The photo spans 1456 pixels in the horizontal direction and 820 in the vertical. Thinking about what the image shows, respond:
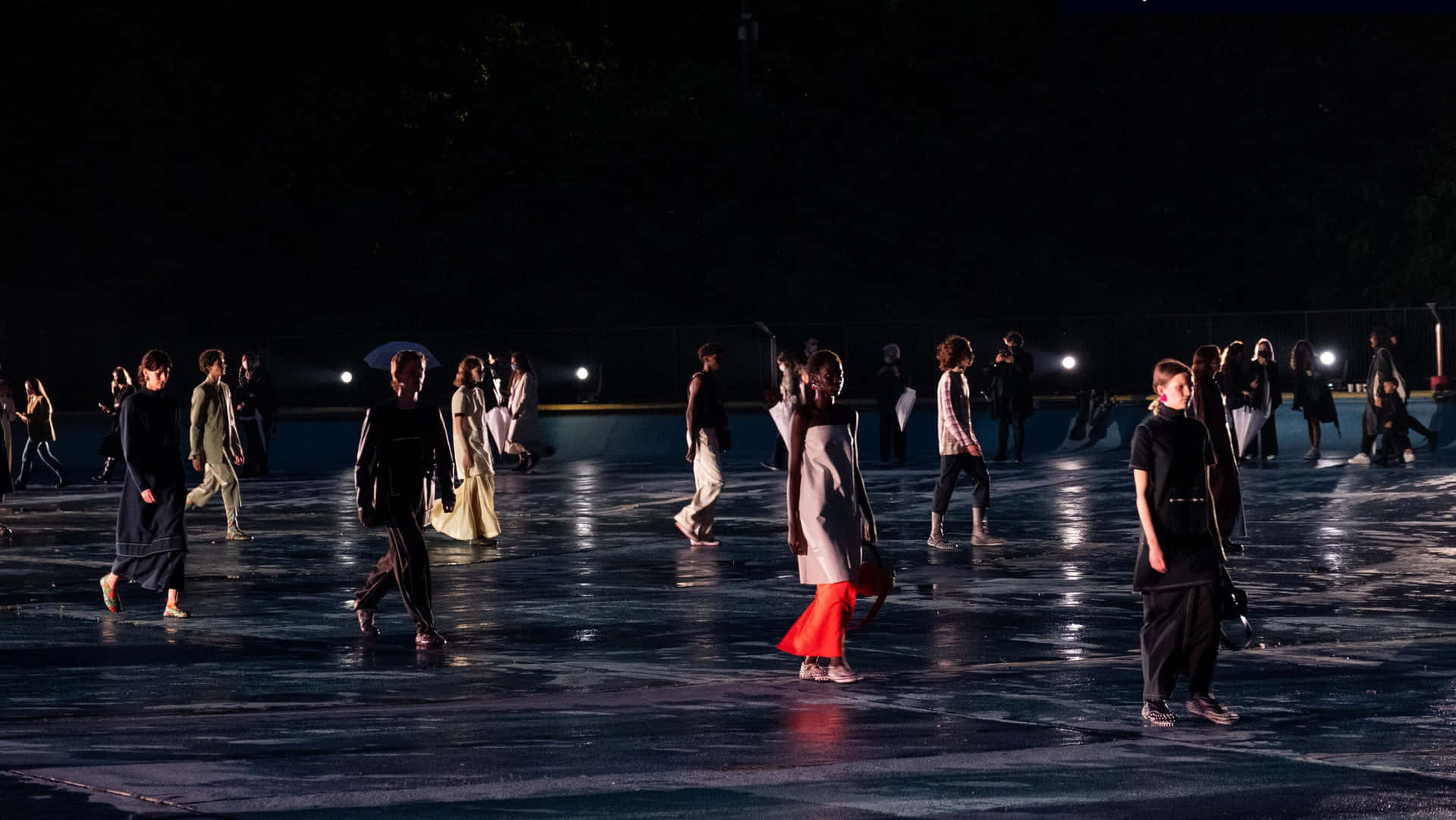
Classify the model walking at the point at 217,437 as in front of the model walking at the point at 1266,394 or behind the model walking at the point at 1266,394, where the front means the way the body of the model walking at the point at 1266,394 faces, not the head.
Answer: in front

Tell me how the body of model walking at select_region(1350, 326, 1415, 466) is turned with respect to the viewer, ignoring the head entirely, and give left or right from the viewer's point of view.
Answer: facing to the left of the viewer

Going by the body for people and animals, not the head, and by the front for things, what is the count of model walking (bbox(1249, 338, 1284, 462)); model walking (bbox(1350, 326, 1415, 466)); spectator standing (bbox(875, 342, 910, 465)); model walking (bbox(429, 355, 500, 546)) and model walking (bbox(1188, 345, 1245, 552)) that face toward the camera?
2

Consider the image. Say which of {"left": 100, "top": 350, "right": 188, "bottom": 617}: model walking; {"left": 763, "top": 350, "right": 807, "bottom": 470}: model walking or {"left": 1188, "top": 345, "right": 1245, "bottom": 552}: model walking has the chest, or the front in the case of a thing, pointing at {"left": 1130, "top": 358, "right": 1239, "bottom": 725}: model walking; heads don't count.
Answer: {"left": 100, "top": 350, "right": 188, "bottom": 617}: model walking
